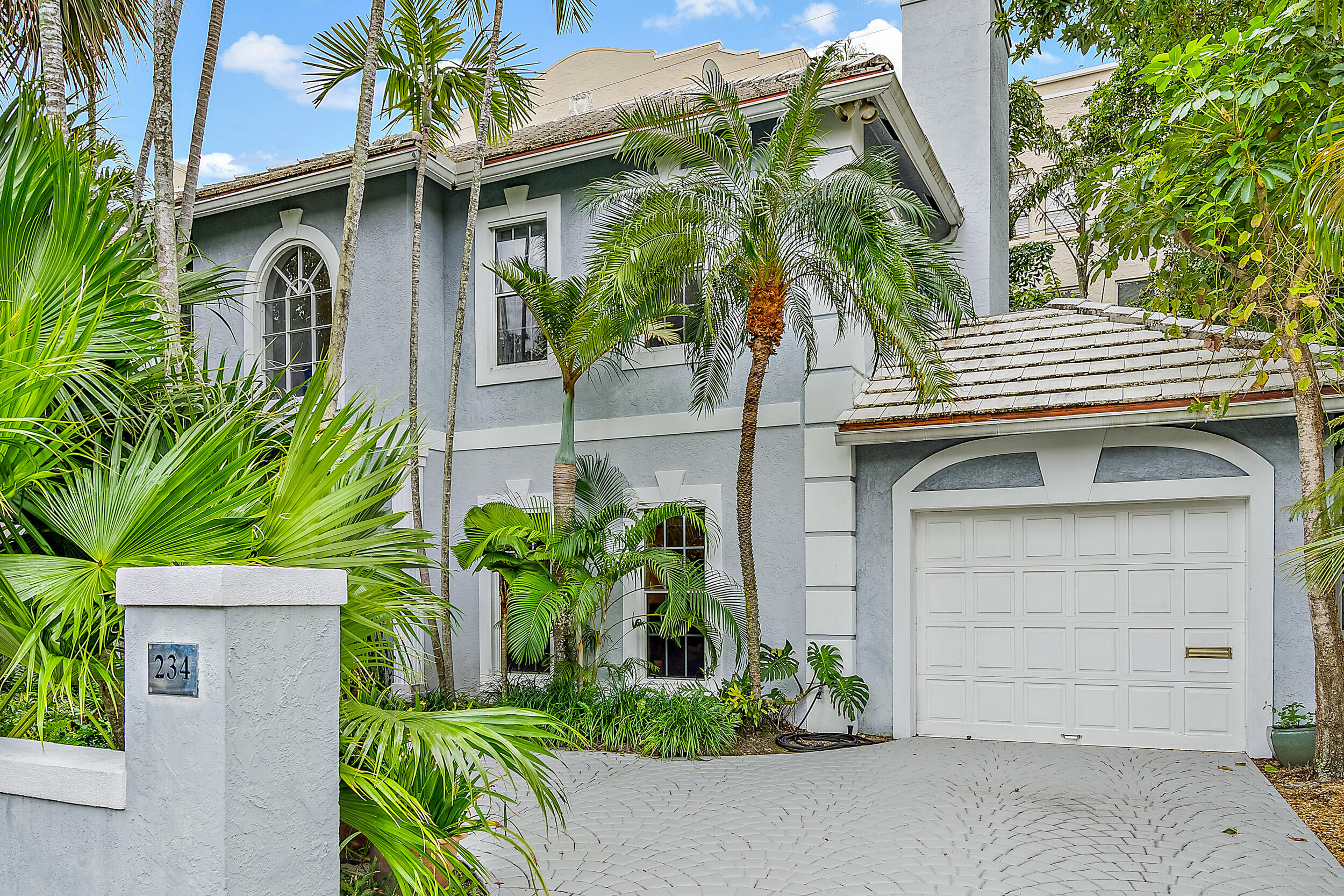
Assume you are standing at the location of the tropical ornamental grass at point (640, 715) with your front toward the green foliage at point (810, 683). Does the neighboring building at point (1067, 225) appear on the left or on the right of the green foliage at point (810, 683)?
left

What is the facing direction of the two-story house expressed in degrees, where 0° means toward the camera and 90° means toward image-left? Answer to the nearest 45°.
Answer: approximately 0°

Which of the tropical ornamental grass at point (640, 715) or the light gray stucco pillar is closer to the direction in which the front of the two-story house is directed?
the light gray stucco pillar

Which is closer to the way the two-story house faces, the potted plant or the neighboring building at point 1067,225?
the potted plant

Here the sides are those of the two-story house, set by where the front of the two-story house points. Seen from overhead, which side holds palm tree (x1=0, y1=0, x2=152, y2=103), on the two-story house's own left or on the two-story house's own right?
on the two-story house's own right

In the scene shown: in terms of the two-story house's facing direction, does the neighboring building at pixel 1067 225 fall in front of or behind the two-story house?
behind

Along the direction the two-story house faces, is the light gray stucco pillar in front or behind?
in front

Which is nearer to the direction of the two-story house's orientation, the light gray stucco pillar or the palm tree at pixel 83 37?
the light gray stucco pillar
